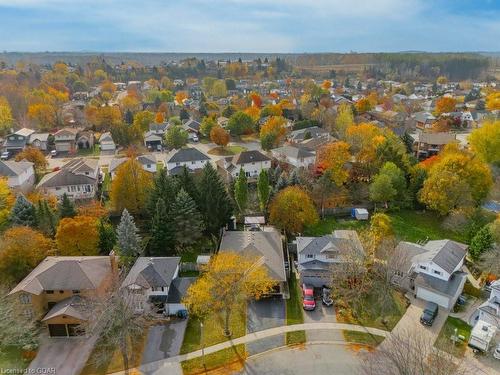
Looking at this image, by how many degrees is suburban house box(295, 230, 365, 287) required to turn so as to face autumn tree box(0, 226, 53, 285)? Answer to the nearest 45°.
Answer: approximately 90° to its right

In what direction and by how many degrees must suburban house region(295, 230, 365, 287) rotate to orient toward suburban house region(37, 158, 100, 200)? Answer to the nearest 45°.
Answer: approximately 90° to its right

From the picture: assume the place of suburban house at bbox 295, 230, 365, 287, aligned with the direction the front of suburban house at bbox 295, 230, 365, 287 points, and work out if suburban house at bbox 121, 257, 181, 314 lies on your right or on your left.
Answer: on your right

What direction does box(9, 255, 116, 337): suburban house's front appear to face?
toward the camera

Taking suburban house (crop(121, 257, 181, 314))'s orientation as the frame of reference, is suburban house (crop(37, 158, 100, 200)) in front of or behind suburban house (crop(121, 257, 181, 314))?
behind

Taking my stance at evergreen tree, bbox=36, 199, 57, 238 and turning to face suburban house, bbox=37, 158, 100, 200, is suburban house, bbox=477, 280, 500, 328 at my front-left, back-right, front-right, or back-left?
back-right

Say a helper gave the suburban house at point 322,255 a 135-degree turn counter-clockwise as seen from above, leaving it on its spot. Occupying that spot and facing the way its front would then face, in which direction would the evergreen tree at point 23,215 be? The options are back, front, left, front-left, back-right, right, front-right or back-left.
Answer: back-left

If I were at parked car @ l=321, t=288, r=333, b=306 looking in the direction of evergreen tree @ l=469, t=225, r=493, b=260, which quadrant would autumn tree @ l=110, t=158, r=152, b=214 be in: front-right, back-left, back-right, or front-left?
back-left

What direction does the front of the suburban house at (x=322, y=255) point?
toward the camera

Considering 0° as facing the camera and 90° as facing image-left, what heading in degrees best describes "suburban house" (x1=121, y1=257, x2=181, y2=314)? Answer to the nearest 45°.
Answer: approximately 0°

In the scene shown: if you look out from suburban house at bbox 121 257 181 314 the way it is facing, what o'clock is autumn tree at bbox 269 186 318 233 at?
The autumn tree is roughly at 8 o'clock from the suburban house.

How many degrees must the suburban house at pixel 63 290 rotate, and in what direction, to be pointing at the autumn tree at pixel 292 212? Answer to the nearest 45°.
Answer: approximately 90° to its left

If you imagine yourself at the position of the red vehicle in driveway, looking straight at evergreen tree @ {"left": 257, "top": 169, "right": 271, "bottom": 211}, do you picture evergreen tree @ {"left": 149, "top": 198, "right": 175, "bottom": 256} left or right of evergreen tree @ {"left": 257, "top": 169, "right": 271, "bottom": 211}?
left

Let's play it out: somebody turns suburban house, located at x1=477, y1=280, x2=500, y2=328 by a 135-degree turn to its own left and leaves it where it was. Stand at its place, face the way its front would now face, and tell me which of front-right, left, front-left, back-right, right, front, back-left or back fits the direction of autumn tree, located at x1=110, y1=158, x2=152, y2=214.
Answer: back

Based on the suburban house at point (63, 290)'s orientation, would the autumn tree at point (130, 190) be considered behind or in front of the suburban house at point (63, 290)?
behind

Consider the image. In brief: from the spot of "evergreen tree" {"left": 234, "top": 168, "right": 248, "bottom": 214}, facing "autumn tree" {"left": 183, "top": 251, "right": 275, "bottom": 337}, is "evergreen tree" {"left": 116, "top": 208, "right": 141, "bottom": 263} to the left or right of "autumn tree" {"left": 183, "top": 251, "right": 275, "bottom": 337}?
right

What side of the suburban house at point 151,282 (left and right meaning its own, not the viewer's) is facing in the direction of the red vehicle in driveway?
left

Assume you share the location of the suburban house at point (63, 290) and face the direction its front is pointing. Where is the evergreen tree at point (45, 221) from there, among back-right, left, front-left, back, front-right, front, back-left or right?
back

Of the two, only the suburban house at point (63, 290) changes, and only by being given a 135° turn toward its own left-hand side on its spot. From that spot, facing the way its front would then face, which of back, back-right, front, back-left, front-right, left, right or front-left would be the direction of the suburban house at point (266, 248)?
front-right

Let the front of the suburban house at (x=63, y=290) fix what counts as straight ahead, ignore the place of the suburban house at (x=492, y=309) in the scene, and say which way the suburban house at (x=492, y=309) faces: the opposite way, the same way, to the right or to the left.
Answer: to the right
